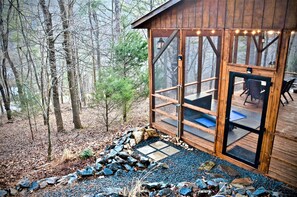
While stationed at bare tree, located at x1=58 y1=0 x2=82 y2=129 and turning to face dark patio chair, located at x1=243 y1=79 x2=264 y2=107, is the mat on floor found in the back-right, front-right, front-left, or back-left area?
front-right

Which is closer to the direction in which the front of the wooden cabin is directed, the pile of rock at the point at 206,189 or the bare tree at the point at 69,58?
the pile of rock

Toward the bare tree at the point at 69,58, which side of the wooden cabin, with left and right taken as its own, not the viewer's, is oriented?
right

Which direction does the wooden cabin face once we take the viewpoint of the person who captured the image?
facing the viewer and to the left of the viewer

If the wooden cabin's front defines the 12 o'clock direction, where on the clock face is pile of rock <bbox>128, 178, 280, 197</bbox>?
The pile of rock is roughly at 11 o'clock from the wooden cabin.
